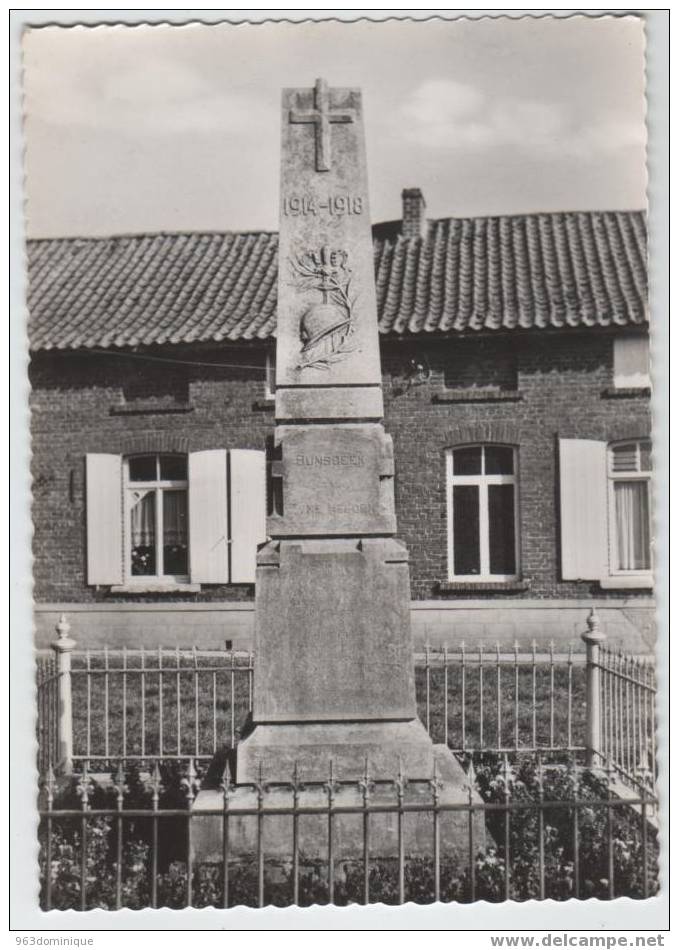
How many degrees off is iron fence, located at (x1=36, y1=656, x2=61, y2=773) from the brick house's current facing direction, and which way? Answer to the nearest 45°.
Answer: approximately 45° to its right

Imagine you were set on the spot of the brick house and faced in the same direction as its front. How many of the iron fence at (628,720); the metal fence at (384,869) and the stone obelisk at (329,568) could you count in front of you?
3

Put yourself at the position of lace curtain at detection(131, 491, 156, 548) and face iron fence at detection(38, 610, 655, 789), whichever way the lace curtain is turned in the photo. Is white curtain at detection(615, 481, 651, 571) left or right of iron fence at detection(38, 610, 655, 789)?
left

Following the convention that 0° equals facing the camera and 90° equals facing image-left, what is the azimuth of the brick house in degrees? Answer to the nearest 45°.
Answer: approximately 0°

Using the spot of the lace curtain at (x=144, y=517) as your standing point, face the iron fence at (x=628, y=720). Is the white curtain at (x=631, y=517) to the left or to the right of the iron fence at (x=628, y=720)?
left

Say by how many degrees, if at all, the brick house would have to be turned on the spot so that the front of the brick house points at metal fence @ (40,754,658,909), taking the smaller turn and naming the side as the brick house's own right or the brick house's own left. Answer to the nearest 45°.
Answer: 0° — it already faces it

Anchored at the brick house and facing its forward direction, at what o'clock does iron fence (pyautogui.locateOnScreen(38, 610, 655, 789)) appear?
The iron fence is roughly at 12 o'clock from the brick house.
